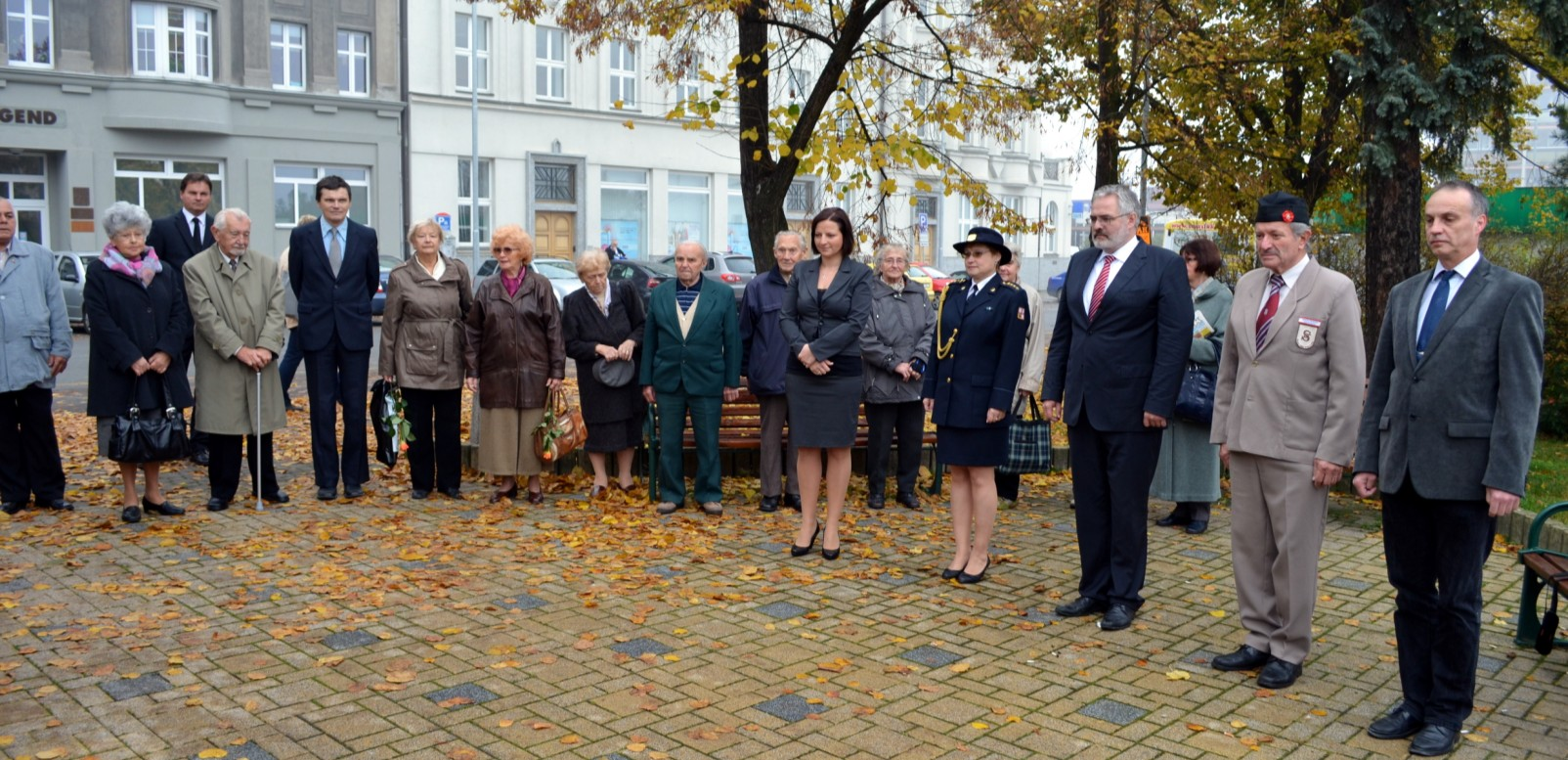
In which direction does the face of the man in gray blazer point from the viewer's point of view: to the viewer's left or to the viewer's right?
to the viewer's left

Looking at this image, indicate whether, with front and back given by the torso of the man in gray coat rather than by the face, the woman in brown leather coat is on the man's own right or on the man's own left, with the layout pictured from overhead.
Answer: on the man's own left

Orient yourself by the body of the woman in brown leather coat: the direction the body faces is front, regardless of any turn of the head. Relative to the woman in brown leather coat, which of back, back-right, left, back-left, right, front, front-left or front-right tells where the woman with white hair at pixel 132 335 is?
right

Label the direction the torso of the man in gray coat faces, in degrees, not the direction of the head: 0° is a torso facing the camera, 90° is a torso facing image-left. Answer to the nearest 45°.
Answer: approximately 0°

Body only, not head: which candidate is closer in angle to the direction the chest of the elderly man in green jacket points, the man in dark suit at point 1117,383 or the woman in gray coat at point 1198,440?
the man in dark suit

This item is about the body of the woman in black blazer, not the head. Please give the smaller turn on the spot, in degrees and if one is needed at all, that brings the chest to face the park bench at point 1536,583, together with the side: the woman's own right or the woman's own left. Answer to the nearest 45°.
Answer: approximately 90° to the woman's own left

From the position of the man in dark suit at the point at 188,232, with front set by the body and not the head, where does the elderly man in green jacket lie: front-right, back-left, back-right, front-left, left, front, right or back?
front-left

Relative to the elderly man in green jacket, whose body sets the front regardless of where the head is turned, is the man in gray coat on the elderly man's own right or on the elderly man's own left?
on the elderly man's own right
